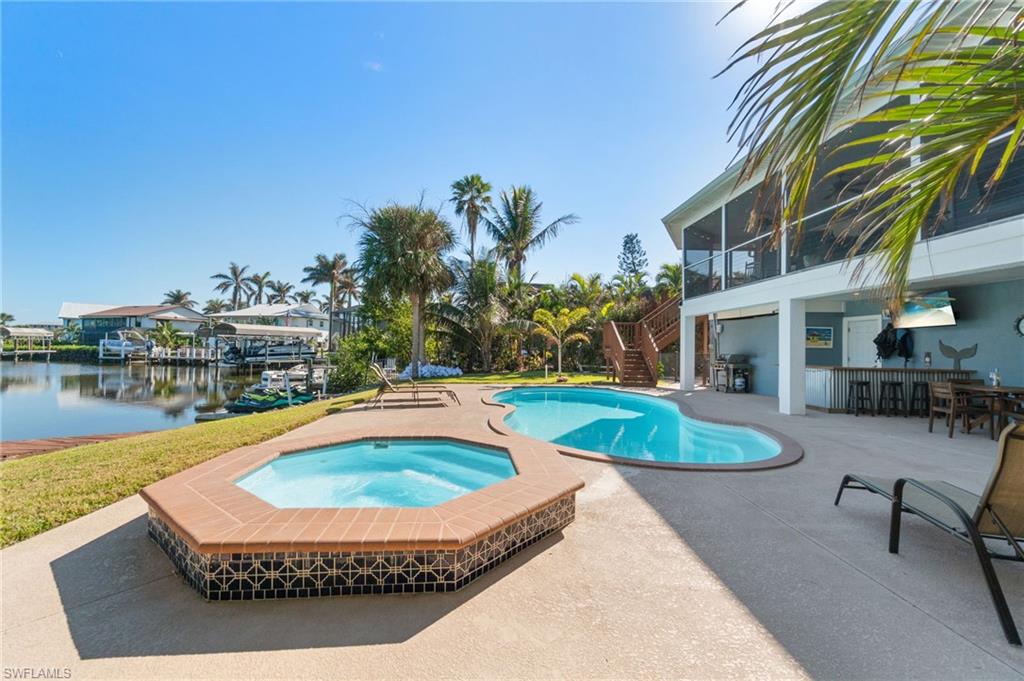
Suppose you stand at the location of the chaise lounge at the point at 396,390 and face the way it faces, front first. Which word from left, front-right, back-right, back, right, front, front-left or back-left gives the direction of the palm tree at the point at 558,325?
front-left

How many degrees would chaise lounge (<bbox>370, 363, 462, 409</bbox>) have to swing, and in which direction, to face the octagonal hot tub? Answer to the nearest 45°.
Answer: approximately 90° to its right

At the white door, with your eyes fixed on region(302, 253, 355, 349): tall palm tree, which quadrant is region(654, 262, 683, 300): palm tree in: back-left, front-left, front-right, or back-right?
front-right

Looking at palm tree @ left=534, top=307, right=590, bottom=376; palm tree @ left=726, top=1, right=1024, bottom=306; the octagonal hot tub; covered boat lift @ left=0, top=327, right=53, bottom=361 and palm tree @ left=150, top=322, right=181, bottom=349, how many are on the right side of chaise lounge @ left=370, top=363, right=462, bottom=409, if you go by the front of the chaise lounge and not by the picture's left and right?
2

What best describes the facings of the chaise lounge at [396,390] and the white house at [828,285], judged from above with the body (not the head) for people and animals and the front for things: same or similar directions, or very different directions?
very different directions

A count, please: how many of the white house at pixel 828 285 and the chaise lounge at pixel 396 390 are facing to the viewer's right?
1

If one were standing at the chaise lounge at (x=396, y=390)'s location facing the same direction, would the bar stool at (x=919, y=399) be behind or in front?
in front

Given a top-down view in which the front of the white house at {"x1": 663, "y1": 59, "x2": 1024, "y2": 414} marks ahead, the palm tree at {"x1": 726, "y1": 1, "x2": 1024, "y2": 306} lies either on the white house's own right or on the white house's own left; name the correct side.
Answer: on the white house's own left

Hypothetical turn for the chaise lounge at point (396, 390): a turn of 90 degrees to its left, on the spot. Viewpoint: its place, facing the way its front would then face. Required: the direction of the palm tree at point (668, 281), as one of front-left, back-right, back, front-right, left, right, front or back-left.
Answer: front-right

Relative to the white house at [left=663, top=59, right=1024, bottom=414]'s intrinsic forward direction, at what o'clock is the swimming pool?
The swimming pool is roughly at 12 o'clock from the white house.

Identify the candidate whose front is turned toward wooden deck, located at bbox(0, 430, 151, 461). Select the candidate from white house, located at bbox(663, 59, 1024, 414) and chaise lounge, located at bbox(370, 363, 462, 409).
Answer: the white house

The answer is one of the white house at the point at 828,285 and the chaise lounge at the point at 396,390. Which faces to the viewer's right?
the chaise lounge

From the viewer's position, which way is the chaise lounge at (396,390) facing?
facing to the right of the viewer

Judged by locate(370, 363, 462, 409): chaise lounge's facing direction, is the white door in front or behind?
in front

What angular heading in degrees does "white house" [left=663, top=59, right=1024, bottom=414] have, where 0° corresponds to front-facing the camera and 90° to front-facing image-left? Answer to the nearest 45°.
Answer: approximately 45°
